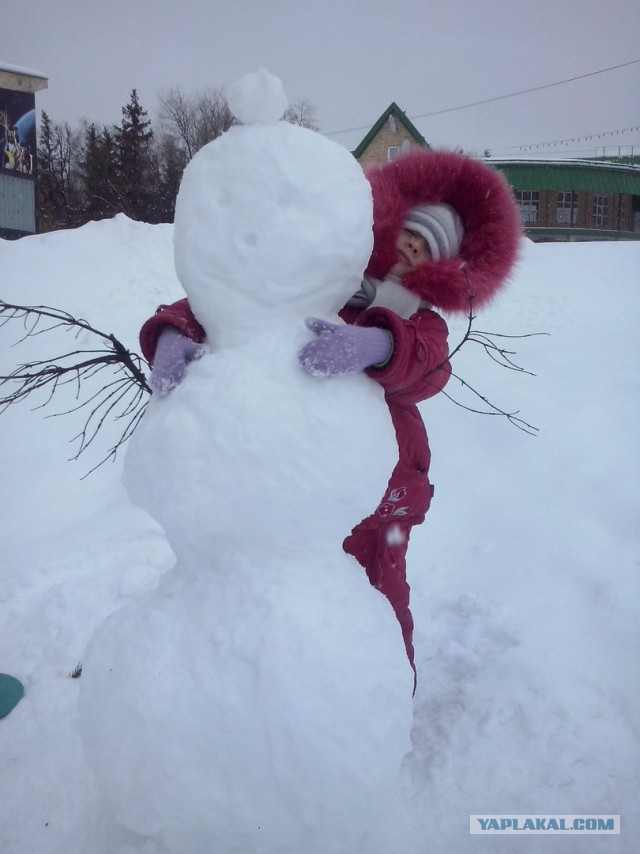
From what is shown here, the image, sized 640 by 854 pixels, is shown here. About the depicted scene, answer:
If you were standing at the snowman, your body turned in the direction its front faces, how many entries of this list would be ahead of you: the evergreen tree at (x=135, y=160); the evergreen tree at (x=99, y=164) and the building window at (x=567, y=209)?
0

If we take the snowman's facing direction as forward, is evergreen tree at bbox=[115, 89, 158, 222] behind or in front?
behind

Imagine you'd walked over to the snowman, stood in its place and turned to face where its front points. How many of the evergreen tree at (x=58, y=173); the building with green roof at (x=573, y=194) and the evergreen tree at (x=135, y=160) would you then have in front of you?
0

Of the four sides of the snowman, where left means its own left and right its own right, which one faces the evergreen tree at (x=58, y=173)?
back

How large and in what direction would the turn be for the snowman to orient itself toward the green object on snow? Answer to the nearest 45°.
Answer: approximately 135° to its right

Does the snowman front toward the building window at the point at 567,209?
no

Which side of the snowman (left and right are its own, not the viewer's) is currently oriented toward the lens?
front

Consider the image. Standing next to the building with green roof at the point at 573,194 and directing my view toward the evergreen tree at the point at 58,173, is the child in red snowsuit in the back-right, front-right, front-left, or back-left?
front-left

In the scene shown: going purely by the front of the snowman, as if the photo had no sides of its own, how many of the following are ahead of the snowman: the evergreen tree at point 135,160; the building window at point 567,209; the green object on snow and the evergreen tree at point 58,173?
0

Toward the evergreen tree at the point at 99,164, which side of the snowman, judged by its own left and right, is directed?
back

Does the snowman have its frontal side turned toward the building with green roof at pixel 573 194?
no
